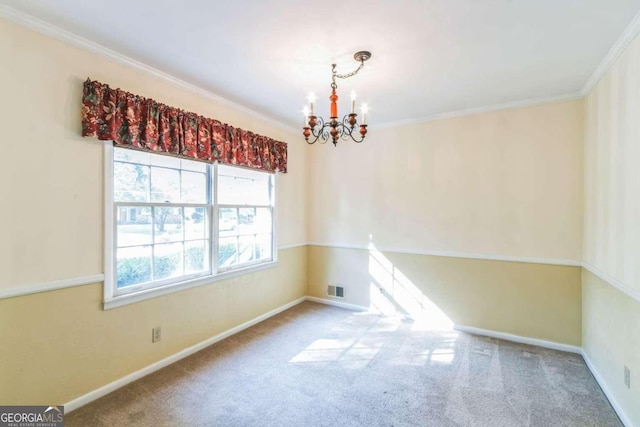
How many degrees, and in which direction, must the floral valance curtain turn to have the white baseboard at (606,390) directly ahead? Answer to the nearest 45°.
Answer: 0° — it already faces it

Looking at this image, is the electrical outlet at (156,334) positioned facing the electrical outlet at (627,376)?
yes

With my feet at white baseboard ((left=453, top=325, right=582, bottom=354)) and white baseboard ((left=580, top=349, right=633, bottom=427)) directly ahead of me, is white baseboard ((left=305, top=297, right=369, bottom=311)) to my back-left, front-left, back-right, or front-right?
back-right

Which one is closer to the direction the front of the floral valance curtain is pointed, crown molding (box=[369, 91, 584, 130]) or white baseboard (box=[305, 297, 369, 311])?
the crown molding

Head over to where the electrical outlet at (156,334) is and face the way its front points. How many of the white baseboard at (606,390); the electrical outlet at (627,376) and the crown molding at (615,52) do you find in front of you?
3

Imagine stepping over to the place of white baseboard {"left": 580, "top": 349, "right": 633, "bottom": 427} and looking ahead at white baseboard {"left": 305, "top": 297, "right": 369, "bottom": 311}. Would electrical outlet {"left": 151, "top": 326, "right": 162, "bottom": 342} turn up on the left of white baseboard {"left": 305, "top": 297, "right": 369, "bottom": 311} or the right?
left

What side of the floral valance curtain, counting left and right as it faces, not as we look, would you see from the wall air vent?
left

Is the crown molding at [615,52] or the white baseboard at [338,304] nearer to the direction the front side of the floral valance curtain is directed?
the crown molding
